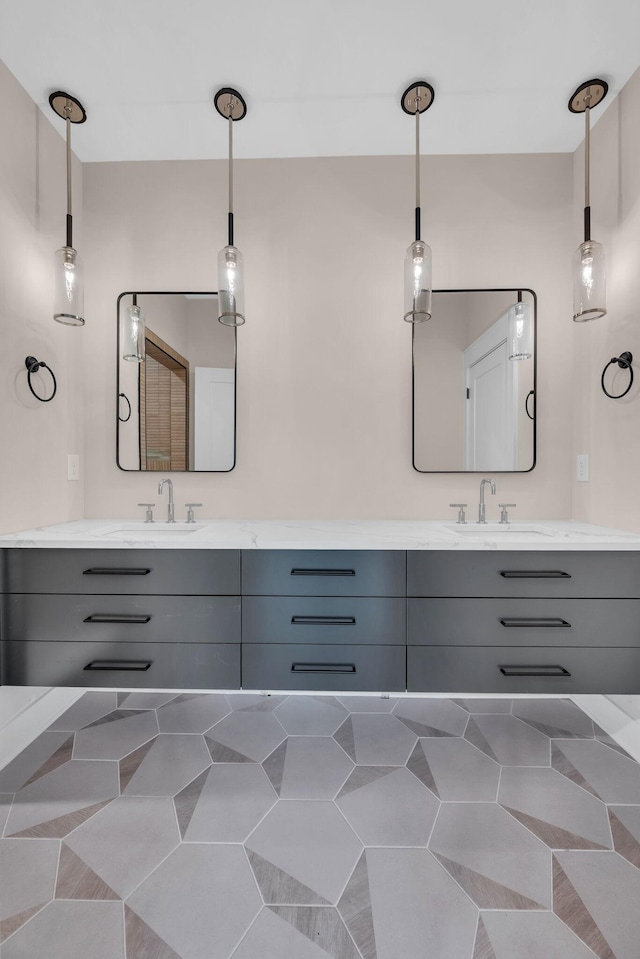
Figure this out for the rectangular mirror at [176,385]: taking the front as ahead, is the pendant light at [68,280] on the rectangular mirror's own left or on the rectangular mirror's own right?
on the rectangular mirror's own right

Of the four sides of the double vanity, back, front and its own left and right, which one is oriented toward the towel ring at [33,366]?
right

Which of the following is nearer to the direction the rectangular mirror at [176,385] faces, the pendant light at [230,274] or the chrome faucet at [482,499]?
the pendant light

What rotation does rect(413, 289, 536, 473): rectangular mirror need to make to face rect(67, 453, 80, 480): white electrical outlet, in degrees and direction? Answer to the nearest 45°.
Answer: approximately 90° to its right

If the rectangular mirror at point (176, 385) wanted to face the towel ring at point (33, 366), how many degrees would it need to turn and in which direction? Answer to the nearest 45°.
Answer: approximately 90° to its right

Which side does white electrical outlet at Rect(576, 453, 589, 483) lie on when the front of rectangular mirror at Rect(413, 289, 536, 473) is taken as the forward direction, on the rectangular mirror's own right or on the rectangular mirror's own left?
on the rectangular mirror's own left

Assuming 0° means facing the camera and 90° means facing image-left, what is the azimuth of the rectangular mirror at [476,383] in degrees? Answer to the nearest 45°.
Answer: approximately 0°

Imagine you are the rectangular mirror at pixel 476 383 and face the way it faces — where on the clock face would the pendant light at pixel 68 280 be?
The pendant light is roughly at 2 o'clock from the rectangular mirror.

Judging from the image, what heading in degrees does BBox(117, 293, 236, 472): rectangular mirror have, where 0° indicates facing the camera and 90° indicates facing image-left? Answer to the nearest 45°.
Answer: approximately 0°
